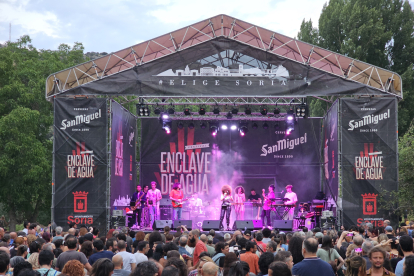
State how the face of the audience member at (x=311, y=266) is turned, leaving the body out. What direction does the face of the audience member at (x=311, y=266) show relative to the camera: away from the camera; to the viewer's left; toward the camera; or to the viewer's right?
away from the camera

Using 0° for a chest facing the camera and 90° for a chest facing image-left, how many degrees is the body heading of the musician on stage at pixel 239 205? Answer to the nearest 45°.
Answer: approximately 0°

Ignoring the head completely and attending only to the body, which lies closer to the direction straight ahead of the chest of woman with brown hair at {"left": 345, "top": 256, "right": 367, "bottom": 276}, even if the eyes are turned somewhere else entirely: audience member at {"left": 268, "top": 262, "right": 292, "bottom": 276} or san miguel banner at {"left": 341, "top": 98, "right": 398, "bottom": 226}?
the san miguel banner

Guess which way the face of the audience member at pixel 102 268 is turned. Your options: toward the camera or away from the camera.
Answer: away from the camera

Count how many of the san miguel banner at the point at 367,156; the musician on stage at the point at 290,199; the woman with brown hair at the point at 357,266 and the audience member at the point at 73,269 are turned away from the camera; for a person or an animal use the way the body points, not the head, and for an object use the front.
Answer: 2

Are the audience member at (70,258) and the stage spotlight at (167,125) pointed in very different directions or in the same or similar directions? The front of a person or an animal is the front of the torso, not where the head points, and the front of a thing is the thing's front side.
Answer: very different directions

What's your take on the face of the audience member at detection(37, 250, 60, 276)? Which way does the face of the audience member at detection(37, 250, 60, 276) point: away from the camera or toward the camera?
away from the camera

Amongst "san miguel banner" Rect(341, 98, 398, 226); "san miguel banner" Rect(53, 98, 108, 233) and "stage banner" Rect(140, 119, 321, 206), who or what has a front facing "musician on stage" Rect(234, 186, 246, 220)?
the stage banner

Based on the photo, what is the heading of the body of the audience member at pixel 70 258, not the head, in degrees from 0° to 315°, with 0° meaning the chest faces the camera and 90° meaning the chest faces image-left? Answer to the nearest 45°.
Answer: approximately 180°

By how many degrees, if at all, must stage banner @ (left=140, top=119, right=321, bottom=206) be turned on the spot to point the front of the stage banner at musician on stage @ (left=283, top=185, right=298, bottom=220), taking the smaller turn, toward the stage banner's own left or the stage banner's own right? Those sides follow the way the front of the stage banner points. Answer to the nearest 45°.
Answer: approximately 45° to the stage banner's own left

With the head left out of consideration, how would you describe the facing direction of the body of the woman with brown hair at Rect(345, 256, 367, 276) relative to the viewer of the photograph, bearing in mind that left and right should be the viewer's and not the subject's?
facing away from the viewer

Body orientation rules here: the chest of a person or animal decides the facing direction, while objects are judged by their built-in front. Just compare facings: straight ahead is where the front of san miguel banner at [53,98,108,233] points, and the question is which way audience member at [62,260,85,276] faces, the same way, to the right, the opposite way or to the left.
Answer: the opposite way
